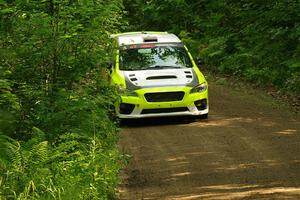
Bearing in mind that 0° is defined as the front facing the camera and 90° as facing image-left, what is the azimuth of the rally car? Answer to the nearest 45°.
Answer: approximately 0°
